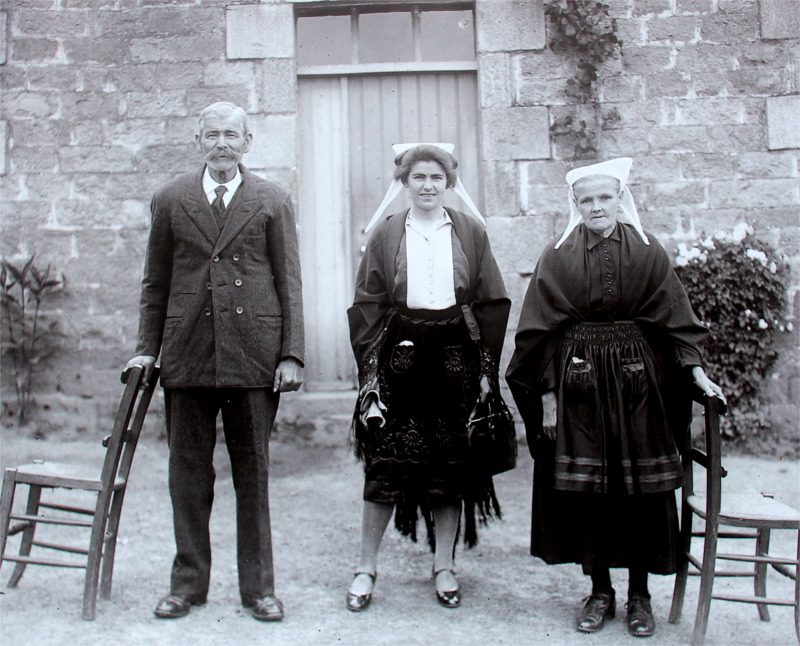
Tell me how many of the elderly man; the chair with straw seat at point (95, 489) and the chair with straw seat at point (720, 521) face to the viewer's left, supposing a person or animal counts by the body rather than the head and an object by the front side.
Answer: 1

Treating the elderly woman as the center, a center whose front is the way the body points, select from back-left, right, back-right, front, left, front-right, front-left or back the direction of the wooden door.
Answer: back-right

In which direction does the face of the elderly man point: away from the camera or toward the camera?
toward the camera

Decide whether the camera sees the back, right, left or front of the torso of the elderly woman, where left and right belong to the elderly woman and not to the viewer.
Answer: front

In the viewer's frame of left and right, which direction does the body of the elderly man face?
facing the viewer

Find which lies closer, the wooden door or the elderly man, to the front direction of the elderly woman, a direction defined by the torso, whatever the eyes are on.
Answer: the elderly man

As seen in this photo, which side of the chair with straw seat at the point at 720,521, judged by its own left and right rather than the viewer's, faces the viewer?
right

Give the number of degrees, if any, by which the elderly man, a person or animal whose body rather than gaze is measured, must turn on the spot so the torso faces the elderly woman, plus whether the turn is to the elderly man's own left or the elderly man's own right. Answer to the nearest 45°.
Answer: approximately 90° to the elderly man's own left

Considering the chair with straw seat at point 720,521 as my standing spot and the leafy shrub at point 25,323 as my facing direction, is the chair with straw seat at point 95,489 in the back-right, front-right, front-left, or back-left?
front-left

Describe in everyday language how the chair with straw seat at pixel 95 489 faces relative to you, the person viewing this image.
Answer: facing to the left of the viewer

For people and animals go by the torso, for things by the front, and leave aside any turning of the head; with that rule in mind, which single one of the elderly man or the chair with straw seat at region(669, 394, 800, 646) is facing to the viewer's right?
the chair with straw seat

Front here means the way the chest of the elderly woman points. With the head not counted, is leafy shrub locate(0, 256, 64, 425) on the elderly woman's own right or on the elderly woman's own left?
on the elderly woman's own right

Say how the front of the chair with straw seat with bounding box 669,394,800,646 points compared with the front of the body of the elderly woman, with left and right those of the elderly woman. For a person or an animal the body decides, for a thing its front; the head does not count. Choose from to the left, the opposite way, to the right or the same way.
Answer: to the left

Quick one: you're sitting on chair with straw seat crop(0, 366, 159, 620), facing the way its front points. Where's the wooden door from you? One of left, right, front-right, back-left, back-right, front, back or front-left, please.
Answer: back-right
